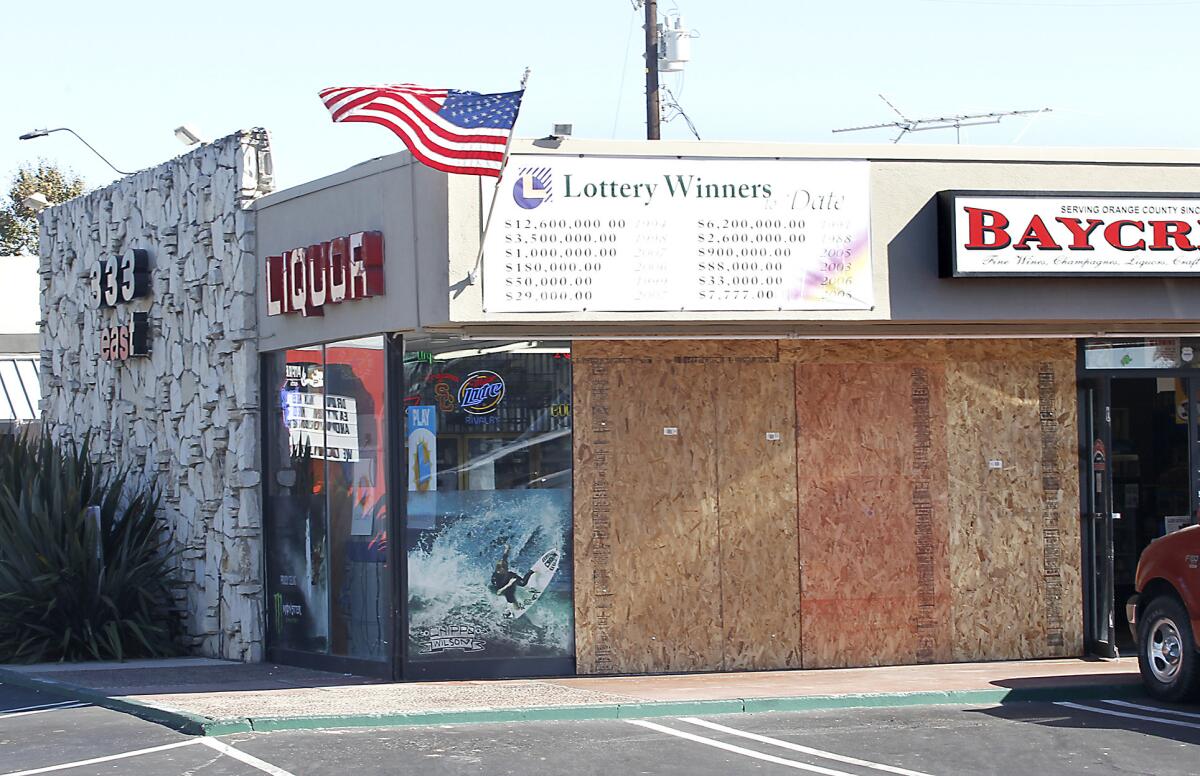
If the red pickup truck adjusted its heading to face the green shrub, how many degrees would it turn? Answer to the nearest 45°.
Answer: approximately 45° to its left

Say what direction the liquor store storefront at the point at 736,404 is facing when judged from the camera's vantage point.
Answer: facing the viewer

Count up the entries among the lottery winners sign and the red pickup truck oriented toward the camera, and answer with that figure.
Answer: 1

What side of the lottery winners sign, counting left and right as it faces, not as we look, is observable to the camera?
front

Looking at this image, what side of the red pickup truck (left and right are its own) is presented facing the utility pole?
front

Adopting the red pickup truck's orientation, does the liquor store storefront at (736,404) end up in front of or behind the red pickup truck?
in front

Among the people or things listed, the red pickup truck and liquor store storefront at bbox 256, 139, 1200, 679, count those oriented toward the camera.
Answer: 1

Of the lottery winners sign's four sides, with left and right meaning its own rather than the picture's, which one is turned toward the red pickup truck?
left

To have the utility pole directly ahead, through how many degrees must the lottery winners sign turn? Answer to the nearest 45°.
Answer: approximately 180°

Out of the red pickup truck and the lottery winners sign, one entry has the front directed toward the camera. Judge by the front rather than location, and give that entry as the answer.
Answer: the lottery winners sign

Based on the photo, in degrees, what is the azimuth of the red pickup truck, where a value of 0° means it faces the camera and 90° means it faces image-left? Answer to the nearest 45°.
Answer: approximately 135°

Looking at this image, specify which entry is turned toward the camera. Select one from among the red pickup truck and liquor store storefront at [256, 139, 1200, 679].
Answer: the liquor store storefront
